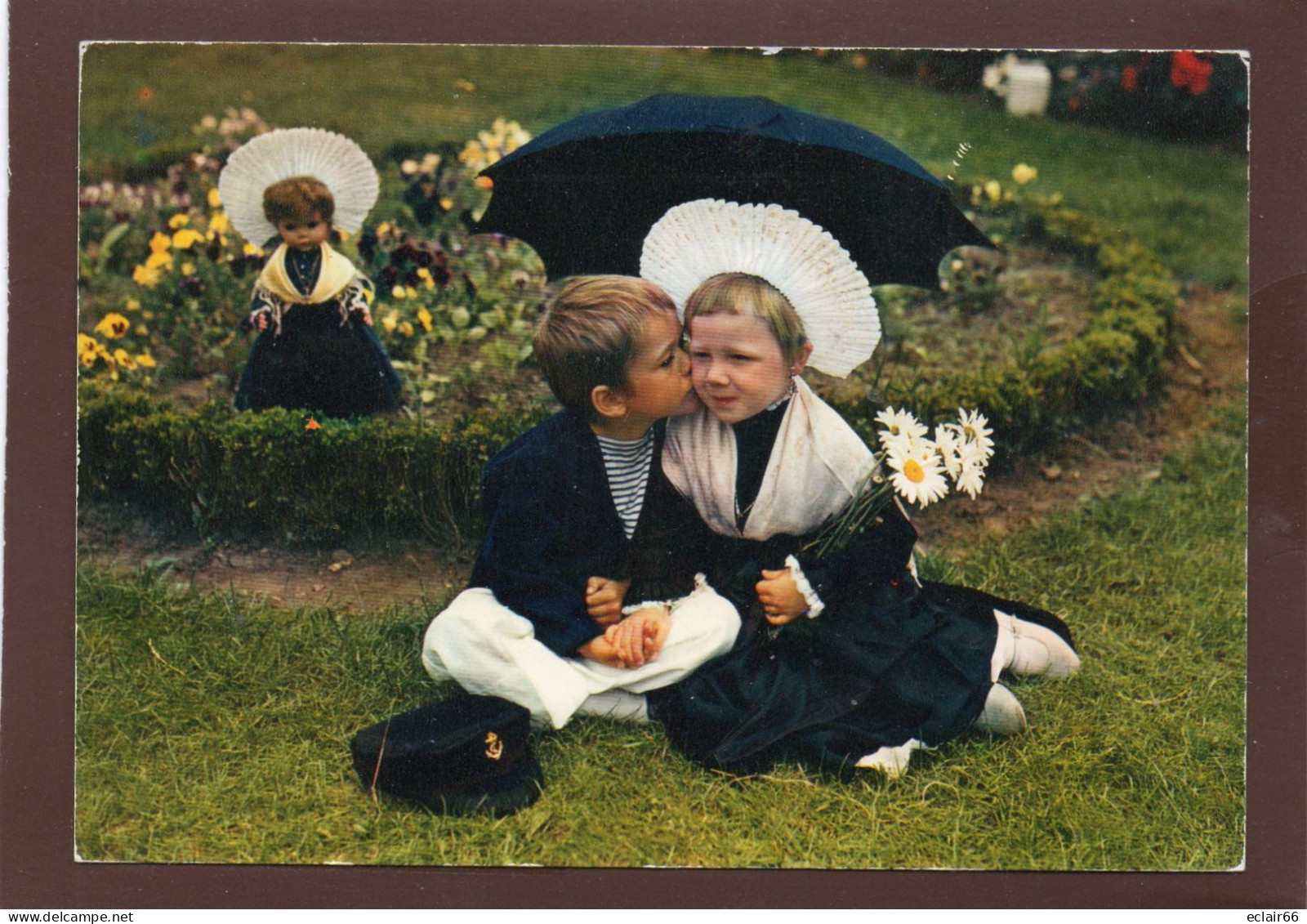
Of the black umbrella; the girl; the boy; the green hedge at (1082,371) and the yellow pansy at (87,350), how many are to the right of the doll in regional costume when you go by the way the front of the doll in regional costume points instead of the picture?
1

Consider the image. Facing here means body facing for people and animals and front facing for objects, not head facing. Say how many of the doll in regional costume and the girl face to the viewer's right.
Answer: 0

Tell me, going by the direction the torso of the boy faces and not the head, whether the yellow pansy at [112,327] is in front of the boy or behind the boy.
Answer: behind

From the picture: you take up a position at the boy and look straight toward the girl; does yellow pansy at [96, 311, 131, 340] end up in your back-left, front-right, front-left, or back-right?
back-left

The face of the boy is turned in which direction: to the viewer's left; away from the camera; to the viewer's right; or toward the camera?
to the viewer's right

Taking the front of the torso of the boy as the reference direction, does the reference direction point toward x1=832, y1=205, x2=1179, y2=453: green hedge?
no

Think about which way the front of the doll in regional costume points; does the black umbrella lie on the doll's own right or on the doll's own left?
on the doll's own left

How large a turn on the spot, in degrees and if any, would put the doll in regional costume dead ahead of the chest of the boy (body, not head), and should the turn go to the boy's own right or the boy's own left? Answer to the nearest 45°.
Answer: approximately 180°

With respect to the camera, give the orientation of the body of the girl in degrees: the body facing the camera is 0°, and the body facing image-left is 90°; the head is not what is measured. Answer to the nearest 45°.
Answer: approximately 45°

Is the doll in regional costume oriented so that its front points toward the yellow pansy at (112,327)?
no

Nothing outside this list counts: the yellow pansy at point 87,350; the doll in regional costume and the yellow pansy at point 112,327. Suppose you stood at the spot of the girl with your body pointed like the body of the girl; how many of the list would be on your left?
0

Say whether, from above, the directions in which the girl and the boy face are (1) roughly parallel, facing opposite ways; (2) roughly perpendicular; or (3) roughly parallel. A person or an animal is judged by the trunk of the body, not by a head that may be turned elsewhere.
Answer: roughly perpendicular

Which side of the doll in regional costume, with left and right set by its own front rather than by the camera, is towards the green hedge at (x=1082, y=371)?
left

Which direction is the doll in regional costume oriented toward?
toward the camera

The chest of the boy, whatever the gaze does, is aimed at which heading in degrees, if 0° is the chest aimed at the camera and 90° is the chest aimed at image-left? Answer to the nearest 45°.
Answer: approximately 315°

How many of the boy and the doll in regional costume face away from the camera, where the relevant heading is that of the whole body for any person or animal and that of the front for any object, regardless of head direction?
0

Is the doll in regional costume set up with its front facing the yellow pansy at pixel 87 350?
no
